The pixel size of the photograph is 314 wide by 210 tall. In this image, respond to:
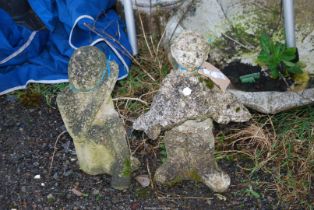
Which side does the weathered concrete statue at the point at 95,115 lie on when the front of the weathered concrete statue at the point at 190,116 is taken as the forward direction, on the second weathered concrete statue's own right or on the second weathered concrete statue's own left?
on the second weathered concrete statue's own right

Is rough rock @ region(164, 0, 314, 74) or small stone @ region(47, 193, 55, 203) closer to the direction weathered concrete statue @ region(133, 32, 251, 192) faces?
the small stone

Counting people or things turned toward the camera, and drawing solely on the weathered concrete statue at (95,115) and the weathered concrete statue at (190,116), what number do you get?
2

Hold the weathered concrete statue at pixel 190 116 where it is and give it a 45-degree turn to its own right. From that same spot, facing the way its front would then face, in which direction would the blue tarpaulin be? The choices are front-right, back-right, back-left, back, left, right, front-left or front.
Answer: right

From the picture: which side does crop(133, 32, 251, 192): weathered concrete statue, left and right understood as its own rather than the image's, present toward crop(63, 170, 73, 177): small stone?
right

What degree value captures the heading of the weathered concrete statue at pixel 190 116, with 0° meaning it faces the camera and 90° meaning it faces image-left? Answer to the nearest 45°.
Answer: approximately 0°

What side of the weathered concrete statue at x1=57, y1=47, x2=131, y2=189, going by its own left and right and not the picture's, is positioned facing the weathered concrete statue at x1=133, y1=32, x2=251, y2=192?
left

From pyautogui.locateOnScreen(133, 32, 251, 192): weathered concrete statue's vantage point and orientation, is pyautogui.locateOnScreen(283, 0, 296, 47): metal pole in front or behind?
behind

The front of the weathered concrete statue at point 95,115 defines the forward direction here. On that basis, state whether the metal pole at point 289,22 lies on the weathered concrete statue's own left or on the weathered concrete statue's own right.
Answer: on the weathered concrete statue's own left

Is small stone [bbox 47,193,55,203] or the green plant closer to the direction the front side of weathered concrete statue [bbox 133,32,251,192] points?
the small stone

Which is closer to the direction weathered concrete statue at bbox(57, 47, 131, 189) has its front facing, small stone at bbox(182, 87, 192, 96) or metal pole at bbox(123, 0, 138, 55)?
the small stone

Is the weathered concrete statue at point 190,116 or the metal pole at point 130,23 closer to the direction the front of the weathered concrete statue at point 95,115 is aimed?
the weathered concrete statue

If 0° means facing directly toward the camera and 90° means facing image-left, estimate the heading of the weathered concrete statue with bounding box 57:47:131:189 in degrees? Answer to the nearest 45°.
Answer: approximately 0°
